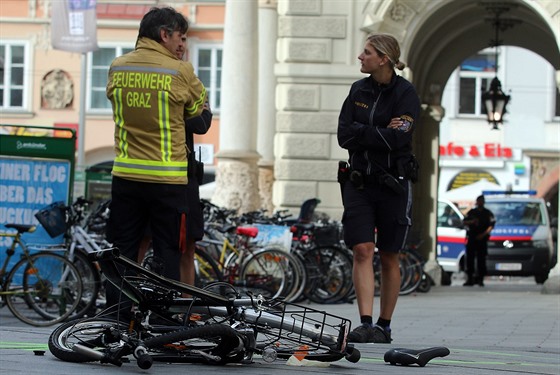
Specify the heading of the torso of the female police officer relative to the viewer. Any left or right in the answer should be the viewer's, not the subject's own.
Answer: facing the viewer and to the left of the viewer

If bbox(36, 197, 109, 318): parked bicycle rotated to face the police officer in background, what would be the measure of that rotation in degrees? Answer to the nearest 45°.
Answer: approximately 180°

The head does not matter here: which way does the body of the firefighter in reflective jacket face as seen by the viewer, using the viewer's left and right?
facing away from the viewer and to the right of the viewer

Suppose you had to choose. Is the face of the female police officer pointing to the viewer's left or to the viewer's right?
to the viewer's left

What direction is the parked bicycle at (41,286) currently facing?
to the viewer's left

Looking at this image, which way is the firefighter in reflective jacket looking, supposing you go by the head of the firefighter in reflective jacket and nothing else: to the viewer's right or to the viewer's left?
to the viewer's right

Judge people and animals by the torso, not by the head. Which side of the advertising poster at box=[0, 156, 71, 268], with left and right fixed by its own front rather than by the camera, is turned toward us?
front
